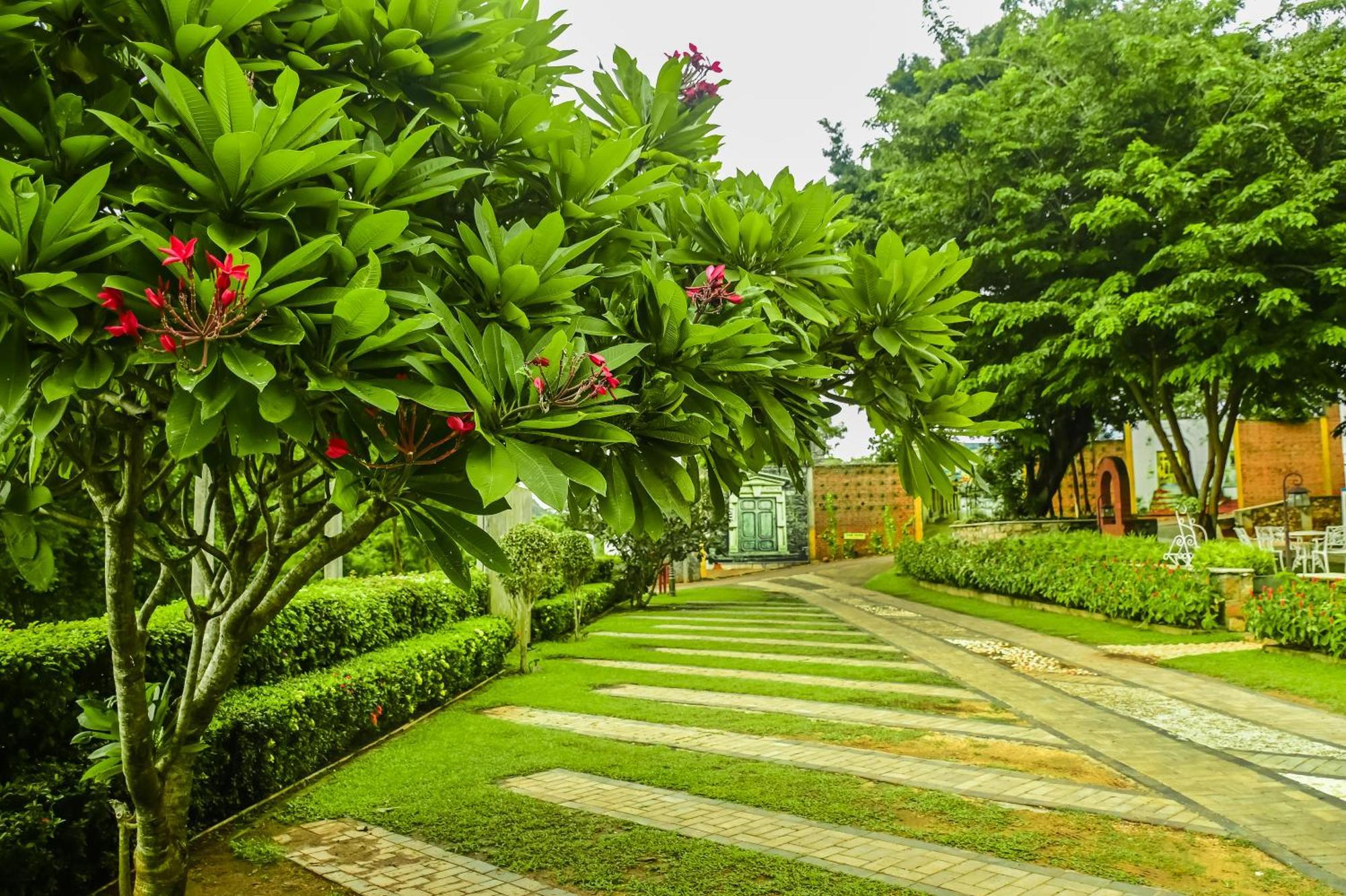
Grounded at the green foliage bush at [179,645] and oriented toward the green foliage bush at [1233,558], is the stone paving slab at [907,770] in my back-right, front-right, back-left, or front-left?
front-right

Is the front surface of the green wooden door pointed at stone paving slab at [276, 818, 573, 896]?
yes

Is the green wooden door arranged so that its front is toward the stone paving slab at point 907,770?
yes

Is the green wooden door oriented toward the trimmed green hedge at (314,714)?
yes

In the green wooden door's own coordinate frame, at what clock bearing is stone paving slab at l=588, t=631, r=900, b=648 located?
The stone paving slab is roughly at 12 o'clock from the green wooden door.

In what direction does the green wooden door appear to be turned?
toward the camera

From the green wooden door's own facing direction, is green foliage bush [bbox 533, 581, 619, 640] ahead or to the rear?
ahead

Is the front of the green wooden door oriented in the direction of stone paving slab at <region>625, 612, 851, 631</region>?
yes

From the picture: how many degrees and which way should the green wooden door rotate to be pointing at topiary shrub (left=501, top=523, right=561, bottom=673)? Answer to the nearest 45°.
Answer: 0° — it already faces it

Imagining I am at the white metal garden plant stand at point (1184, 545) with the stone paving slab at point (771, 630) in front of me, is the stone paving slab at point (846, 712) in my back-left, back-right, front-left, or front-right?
front-left

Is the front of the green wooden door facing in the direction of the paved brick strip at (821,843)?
yes

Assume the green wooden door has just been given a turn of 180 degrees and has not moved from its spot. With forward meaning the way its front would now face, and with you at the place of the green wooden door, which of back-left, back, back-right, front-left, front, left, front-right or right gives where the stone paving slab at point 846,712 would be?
back

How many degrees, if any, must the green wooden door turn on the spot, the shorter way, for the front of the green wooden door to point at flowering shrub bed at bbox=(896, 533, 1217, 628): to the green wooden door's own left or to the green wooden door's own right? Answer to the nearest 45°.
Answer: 0° — it already faces it

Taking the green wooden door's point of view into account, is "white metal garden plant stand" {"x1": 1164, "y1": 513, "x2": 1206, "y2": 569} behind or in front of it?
in front

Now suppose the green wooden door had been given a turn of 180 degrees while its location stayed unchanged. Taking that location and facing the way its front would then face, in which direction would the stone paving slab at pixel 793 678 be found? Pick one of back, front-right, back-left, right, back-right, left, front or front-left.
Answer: back
